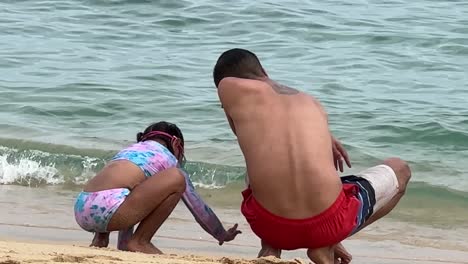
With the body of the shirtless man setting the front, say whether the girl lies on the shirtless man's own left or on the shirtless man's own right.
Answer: on the shirtless man's own left

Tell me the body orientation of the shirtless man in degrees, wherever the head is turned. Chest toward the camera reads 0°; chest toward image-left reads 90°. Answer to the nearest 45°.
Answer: approximately 180°
